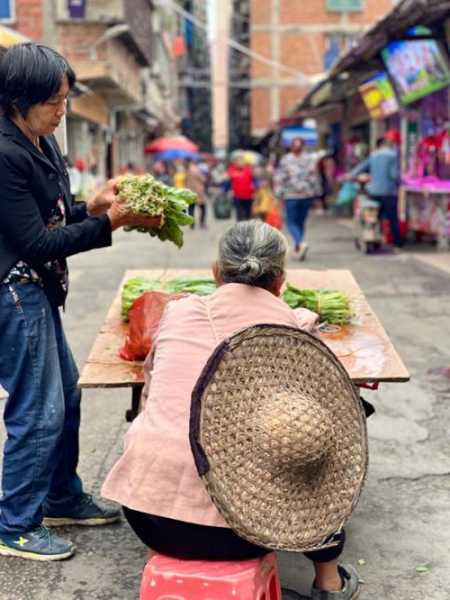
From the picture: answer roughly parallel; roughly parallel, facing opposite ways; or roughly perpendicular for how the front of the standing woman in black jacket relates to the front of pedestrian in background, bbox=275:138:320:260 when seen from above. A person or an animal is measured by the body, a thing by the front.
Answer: roughly perpendicular

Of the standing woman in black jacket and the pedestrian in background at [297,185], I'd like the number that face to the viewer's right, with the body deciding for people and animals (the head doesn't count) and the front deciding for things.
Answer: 1

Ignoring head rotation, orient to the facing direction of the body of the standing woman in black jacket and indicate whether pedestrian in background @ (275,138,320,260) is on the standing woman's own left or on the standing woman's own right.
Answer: on the standing woman's own left

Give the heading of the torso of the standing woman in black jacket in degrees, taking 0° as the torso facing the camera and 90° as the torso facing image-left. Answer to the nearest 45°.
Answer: approximately 270°

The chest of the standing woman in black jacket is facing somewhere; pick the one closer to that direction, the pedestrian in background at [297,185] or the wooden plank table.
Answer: the wooden plank table

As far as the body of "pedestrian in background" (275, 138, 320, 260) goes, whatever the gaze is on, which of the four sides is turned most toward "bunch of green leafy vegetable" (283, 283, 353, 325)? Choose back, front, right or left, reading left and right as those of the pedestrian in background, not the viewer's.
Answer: front

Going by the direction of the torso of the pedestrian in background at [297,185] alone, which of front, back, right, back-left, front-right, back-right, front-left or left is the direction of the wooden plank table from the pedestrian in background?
front

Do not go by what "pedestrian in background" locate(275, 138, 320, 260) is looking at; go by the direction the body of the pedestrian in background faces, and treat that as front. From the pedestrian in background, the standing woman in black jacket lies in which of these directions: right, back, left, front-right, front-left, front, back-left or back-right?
front

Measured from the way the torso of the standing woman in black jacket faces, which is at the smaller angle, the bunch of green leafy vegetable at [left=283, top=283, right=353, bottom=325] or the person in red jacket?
the bunch of green leafy vegetable

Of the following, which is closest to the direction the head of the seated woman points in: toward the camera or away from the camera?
away from the camera

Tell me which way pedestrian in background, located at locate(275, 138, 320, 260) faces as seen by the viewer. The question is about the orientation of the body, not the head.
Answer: toward the camera

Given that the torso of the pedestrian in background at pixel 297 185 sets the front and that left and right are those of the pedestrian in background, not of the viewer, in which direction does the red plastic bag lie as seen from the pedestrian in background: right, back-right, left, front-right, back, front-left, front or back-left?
front

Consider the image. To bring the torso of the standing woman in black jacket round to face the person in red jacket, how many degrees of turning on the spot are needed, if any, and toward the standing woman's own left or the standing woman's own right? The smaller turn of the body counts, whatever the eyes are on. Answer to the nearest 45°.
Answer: approximately 90° to the standing woman's own left

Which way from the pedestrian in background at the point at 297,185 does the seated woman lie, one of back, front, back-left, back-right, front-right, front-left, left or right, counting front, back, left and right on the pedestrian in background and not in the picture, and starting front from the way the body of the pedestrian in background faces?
front

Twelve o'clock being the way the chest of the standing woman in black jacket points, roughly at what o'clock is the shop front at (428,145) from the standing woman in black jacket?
The shop front is roughly at 10 o'clock from the standing woman in black jacket.
